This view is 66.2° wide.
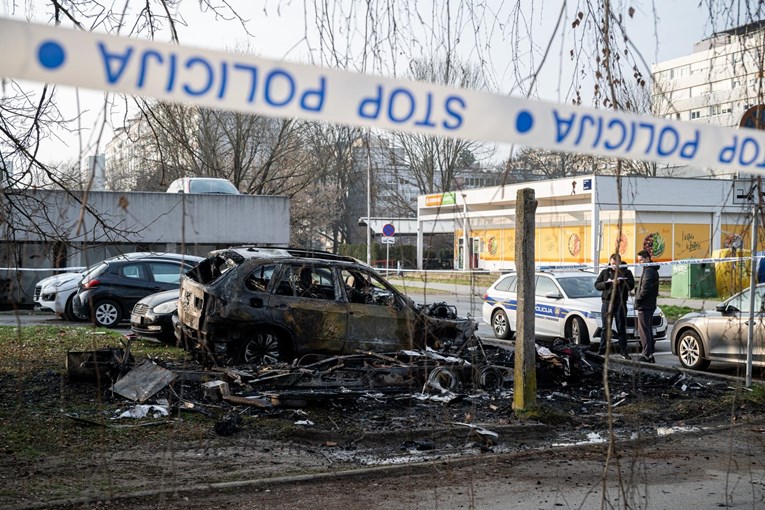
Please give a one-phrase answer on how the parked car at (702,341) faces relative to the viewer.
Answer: facing to the left of the viewer

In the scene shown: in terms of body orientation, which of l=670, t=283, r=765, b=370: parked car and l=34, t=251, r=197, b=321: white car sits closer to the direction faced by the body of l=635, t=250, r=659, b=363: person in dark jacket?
the white car

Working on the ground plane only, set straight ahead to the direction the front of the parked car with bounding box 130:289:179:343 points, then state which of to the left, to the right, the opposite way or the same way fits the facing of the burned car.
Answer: the opposite way

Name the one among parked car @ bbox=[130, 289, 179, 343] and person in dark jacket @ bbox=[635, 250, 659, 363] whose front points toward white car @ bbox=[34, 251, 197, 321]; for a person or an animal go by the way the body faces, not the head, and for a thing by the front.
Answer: the person in dark jacket

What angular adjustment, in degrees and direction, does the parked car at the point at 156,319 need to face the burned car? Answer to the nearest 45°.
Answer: approximately 90° to its left

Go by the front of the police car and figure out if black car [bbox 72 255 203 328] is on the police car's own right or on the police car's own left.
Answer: on the police car's own right

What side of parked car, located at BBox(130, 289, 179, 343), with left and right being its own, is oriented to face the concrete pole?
left

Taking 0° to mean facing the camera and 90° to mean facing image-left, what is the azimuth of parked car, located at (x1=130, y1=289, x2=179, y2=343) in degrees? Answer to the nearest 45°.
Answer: approximately 45°

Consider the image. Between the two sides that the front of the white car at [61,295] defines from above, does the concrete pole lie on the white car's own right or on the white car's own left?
on the white car's own left

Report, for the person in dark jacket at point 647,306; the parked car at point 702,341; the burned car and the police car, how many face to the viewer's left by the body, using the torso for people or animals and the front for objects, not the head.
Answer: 2

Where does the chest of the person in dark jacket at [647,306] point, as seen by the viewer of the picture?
to the viewer's left

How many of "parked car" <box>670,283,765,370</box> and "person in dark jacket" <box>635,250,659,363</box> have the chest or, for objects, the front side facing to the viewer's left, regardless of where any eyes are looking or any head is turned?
2
